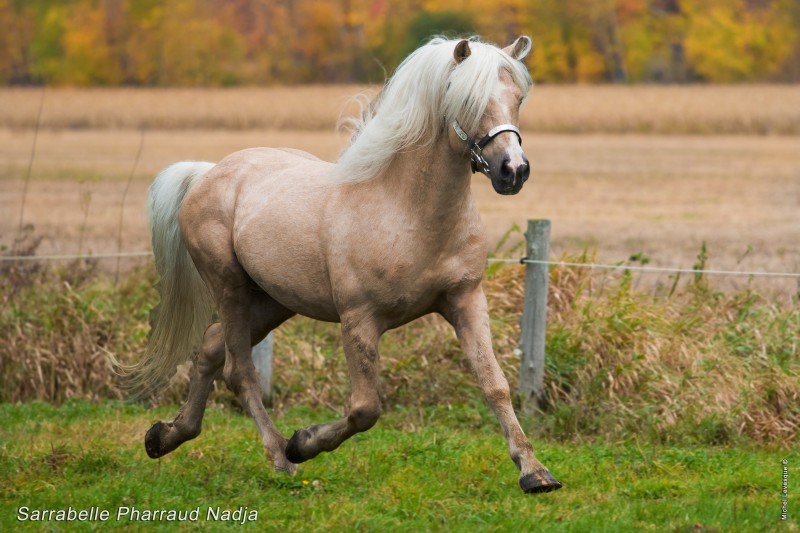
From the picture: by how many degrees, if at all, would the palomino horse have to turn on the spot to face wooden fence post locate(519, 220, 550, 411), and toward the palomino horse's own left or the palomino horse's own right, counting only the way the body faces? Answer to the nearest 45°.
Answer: approximately 90° to the palomino horse's own left

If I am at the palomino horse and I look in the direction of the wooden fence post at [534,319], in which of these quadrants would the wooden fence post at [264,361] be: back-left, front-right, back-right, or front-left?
front-left

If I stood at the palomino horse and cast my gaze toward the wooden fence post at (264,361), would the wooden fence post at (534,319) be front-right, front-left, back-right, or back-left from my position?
front-right

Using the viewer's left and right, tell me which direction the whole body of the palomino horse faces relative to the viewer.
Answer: facing the viewer and to the right of the viewer
